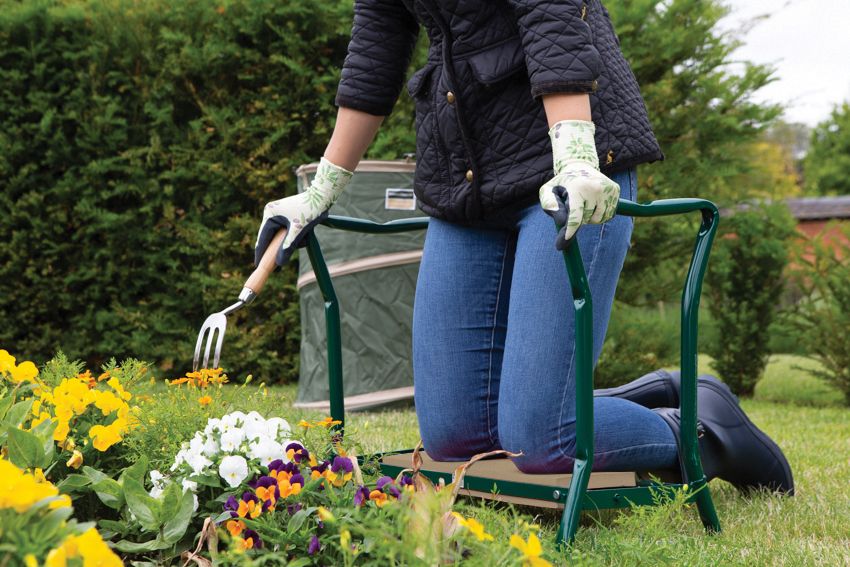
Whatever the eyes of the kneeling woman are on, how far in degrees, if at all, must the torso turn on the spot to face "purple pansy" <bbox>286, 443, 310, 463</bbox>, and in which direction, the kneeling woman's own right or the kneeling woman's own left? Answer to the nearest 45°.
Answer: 0° — they already face it

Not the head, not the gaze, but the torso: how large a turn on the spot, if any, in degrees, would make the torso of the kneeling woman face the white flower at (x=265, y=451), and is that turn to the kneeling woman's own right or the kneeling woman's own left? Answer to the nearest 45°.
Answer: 0° — they already face it

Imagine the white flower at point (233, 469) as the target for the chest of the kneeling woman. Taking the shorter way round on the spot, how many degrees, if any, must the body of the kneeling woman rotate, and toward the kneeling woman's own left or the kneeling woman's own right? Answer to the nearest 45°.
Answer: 0° — they already face it

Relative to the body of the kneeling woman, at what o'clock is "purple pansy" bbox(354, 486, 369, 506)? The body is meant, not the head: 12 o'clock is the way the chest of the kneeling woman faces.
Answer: The purple pansy is roughly at 11 o'clock from the kneeling woman.

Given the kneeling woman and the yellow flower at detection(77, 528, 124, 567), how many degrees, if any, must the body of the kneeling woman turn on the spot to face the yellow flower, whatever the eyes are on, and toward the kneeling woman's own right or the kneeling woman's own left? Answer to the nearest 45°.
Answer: approximately 45° to the kneeling woman's own left

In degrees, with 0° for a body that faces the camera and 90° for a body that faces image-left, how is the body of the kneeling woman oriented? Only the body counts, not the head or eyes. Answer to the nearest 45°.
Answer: approximately 45°

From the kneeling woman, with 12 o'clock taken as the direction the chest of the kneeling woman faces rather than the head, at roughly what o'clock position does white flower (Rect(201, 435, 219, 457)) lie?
The white flower is roughly at 12 o'clock from the kneeling woman.

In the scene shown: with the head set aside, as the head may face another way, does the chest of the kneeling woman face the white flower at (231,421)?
yes
